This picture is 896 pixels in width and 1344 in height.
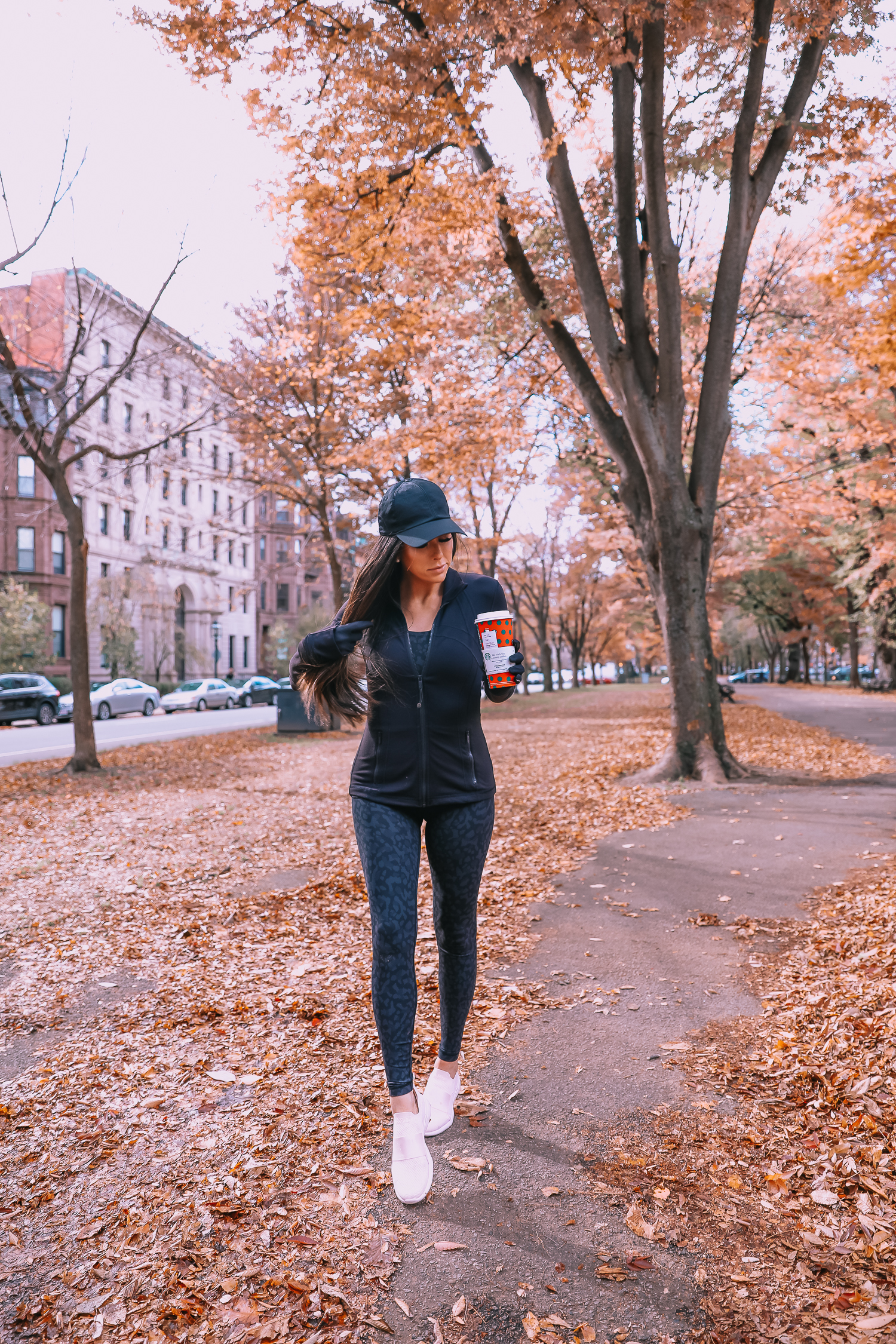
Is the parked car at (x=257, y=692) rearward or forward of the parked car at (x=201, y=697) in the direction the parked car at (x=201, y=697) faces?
rearward

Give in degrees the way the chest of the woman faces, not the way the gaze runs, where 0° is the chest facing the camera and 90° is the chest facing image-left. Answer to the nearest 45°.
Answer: approximately 0°

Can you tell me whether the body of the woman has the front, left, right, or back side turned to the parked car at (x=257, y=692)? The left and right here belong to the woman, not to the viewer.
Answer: back

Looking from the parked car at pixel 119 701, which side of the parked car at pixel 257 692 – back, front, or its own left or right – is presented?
front

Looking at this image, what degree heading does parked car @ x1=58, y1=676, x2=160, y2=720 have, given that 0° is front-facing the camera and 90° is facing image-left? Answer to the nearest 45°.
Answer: approximately 45°

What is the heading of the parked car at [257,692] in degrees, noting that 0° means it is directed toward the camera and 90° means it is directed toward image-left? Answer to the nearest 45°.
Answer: approximately 45°

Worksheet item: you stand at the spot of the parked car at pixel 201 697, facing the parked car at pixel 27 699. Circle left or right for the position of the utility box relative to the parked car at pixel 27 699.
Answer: left

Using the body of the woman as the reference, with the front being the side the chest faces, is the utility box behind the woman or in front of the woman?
behind
